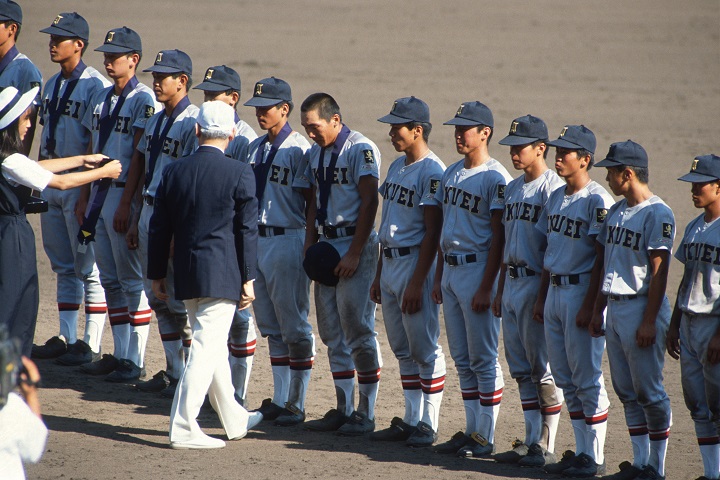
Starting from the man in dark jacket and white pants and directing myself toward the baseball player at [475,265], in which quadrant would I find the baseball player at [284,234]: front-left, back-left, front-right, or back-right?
front-left

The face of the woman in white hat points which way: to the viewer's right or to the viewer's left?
to the viewer's right

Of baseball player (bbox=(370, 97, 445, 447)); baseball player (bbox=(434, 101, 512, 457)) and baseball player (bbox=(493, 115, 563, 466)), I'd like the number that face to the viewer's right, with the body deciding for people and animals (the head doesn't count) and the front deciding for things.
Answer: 0

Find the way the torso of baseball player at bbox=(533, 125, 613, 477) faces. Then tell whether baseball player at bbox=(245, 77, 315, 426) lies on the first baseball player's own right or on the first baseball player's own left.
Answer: on the first baseball player's own right

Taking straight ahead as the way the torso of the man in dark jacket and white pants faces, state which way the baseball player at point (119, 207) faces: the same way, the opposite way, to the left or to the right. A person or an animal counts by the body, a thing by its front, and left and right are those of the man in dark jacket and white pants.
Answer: the opposite way

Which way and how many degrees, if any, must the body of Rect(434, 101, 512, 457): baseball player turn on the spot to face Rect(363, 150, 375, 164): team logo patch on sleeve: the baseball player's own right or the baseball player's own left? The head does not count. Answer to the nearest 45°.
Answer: approximately 45° to the baseball player's own right

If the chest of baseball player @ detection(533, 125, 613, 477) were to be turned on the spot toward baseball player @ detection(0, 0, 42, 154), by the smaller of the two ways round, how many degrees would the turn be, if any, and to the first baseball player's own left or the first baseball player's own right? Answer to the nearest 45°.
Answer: approximately 45° to the first baseball player's own right

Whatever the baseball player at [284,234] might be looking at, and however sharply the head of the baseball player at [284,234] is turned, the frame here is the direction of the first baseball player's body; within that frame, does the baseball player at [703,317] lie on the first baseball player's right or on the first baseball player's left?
on the first baseball player's left

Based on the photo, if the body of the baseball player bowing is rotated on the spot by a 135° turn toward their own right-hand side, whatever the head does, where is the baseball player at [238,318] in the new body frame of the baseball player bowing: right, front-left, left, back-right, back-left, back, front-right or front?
front-left

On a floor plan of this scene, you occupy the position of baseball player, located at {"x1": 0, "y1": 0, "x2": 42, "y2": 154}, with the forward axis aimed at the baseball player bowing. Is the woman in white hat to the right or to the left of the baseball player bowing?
right

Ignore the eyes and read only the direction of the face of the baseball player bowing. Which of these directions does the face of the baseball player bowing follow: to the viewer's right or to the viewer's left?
to the viewer's left

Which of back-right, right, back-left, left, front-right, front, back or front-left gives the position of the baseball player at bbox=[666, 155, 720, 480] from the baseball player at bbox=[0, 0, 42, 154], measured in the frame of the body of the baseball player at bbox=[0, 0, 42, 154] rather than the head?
left

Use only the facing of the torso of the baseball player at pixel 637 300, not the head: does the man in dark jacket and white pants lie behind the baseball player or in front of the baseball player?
in front

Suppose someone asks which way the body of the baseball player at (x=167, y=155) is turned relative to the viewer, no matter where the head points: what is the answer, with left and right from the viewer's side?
facing the viewer and to the left of the viewer

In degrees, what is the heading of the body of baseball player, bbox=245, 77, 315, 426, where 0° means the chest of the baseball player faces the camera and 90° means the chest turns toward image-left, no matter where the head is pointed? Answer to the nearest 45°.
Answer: approximately 45°
